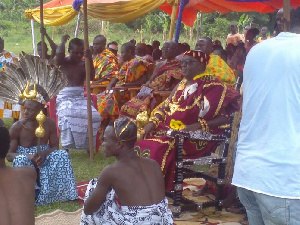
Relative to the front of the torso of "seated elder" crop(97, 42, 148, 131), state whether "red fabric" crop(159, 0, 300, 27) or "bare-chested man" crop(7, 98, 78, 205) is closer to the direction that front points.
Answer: the bare-chested man

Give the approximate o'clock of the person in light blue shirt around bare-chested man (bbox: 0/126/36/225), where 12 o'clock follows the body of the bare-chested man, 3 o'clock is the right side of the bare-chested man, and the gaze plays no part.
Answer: The person in light blue shirt is roughly at 4 o'clock from the bare-chested man.

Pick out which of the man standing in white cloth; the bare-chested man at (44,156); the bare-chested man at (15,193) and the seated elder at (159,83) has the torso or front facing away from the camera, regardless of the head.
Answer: the bare-chested man at (15,193)

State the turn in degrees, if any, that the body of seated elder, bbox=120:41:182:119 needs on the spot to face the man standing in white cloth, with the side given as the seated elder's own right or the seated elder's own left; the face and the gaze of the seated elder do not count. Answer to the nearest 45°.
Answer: approximately 45° to the seated elder's own right

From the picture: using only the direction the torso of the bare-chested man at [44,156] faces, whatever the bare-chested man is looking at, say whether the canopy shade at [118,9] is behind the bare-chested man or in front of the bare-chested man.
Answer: behind

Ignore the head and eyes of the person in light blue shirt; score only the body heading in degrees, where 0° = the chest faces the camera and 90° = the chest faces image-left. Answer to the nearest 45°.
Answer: approximately 180°

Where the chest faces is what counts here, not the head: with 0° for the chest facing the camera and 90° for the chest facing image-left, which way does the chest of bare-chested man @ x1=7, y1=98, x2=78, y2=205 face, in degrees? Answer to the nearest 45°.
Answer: approximately 0°

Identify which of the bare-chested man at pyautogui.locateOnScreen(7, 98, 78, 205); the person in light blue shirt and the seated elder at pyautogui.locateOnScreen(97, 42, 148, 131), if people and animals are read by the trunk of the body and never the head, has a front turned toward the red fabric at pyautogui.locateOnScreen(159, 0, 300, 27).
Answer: the person in light blue shirt

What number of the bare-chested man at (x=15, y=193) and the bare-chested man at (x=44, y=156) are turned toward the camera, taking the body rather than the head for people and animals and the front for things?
1

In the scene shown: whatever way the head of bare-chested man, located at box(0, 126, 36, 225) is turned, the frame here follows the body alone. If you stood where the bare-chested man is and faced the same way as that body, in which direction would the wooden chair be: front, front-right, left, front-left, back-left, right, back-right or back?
front-right

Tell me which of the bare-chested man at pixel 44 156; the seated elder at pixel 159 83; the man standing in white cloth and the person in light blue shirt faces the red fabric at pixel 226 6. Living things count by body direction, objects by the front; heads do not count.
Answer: the person in light blue shirt

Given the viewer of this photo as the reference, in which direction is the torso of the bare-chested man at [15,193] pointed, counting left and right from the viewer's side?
facing away from the viewer

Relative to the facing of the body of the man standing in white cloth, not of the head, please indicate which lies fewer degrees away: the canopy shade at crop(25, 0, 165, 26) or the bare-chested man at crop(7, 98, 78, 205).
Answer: the bare-chested man

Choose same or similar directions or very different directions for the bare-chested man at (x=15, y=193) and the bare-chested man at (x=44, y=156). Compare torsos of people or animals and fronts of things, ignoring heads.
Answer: very different directions
